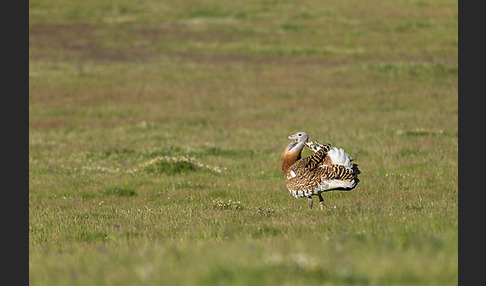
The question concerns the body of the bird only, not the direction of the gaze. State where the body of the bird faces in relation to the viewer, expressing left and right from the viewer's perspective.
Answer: facing to the left of the viewer
